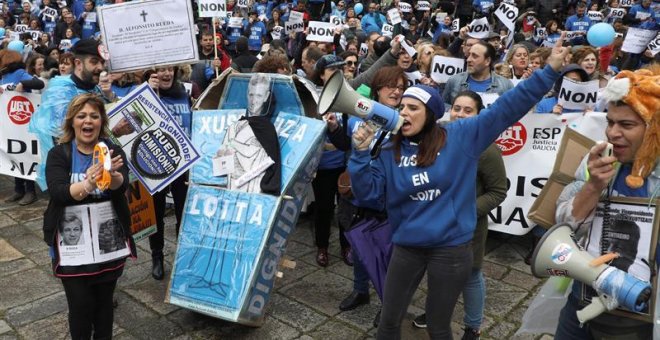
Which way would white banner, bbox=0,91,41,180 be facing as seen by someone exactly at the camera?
facing the viewer

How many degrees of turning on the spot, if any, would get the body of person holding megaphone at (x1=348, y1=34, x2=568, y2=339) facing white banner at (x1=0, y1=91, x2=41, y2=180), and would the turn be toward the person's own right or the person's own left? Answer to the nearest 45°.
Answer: approximately 90° to the person's own right

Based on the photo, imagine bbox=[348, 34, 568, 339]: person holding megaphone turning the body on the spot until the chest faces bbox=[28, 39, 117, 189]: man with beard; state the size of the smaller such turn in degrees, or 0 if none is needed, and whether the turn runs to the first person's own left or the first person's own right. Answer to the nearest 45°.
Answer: approximately 45° to the first person's own right

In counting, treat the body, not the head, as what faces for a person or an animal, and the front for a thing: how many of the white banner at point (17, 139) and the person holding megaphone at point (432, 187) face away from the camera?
0

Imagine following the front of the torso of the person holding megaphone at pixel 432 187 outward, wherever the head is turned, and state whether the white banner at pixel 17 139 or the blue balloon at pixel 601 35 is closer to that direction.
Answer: the white banner

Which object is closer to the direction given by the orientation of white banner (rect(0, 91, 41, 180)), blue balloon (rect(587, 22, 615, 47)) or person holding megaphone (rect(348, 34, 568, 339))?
the person holding megaphone

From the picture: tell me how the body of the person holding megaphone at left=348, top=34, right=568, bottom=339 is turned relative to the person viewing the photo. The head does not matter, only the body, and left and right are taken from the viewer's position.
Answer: facing the viewer and to the left of the viewer
